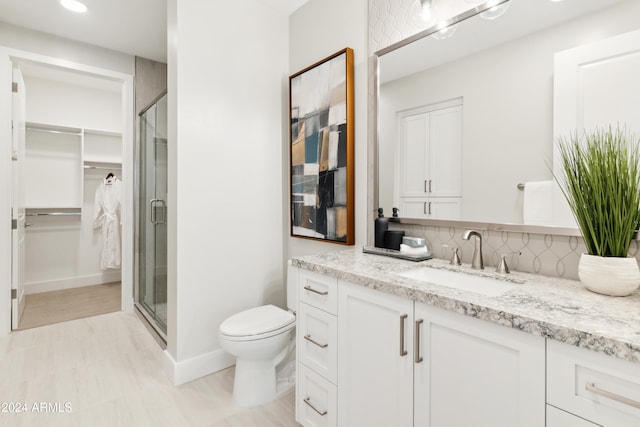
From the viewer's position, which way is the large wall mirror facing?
facing the viewer and to the left of the viewer

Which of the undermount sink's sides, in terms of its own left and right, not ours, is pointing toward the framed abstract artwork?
right

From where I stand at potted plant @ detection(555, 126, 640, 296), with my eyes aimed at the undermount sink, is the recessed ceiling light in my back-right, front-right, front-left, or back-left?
front-left

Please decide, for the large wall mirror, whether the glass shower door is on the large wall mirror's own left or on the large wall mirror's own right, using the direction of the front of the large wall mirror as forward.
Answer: on the large wall mirror's own right

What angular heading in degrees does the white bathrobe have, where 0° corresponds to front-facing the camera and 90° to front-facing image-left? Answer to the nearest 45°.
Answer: approximately 0°

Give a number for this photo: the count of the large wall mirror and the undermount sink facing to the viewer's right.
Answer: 0

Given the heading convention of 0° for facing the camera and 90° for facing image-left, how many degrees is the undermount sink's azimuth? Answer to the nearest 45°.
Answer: approximately 45°

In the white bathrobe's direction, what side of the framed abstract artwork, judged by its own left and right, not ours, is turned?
right
